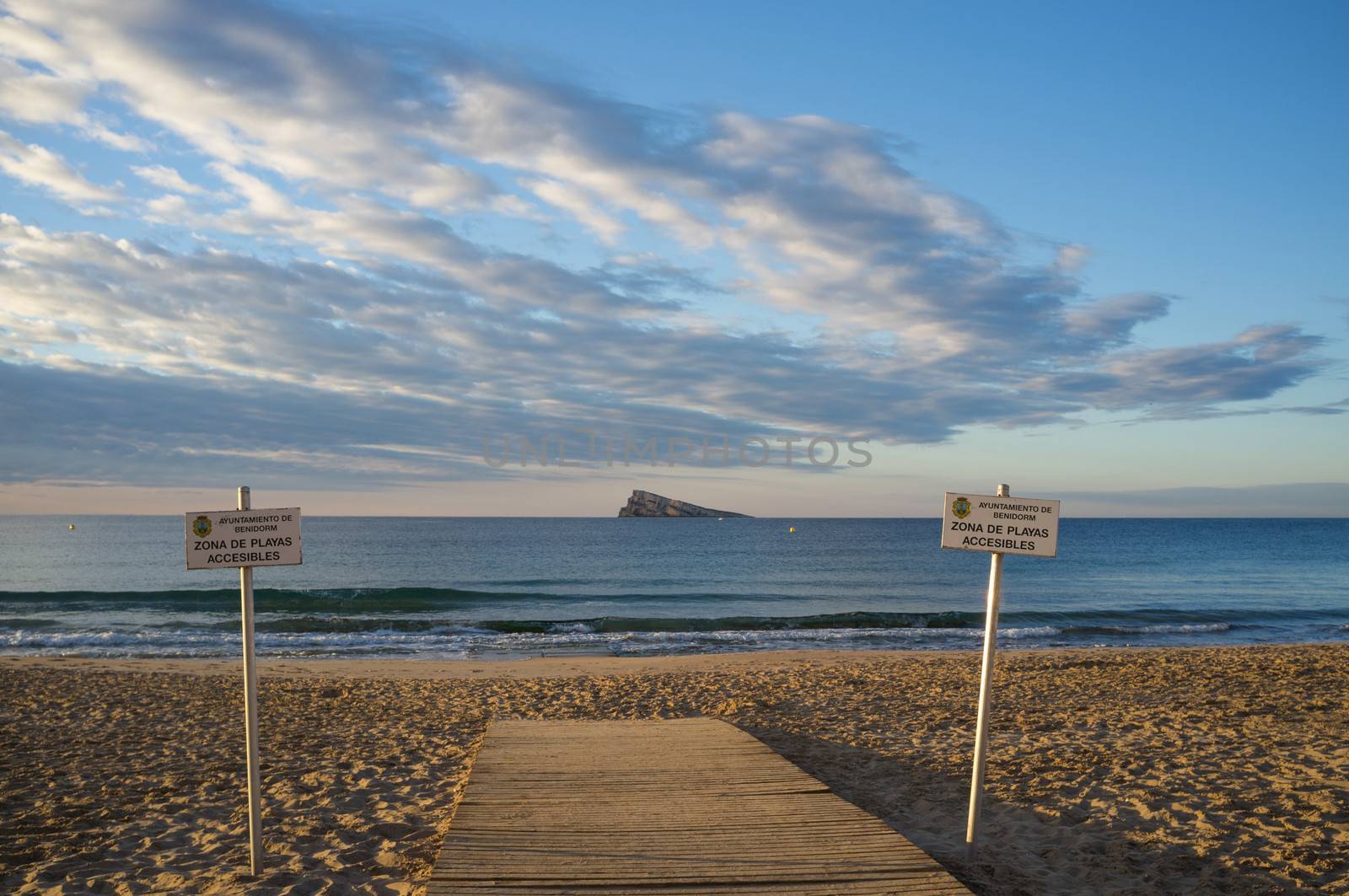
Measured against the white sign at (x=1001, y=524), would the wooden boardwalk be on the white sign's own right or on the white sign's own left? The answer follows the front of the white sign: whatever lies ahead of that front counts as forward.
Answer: on the white sign's own right

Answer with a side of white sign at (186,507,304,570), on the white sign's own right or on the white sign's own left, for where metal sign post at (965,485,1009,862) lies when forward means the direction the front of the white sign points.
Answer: on the white sign's own left

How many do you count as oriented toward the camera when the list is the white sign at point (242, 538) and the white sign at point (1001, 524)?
2

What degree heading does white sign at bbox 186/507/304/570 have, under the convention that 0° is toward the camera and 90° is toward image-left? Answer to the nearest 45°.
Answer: approximately 0°

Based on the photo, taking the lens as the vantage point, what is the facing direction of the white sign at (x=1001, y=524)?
facing the viewer

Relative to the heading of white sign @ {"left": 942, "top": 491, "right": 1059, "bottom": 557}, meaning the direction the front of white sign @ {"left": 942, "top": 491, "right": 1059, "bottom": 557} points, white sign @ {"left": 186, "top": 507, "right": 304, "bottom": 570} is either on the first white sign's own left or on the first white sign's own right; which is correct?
on the first white sign's own right
